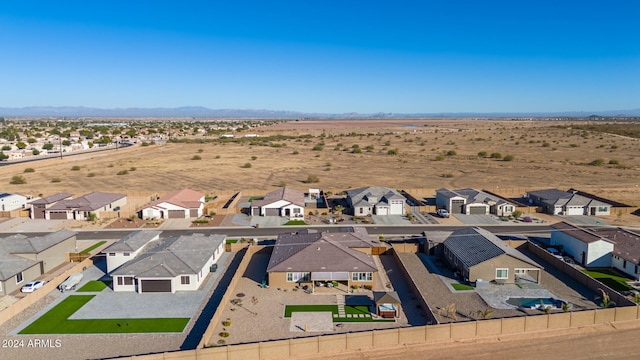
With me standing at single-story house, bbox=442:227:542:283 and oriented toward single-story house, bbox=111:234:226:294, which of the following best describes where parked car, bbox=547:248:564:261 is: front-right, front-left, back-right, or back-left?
back-right

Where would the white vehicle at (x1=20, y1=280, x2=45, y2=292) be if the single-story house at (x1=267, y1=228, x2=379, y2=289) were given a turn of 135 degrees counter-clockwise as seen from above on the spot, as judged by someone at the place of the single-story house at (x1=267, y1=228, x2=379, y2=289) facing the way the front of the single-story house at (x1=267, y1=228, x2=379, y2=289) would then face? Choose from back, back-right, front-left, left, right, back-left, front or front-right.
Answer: front-right

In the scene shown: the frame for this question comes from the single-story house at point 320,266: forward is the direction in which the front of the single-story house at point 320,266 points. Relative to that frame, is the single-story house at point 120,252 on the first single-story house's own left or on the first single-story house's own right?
on the first single-story house's own left

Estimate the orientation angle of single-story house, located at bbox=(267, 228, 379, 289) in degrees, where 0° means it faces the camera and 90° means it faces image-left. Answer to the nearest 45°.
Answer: approximately 180°
